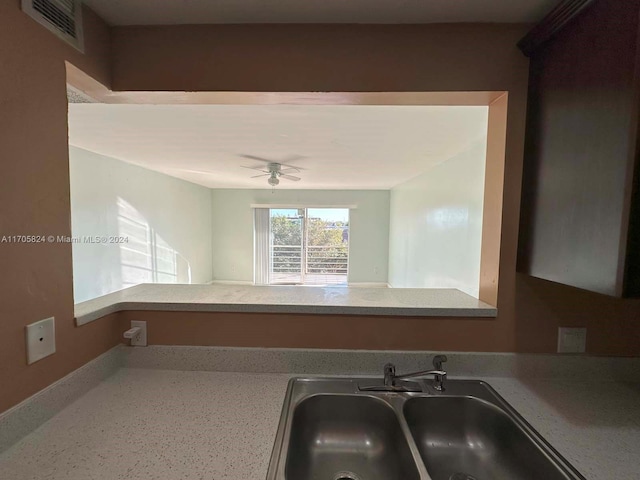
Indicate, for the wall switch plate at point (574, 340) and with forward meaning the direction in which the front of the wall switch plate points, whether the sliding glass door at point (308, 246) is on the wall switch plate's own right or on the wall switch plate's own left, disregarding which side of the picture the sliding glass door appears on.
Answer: on the wall switch plate's own right

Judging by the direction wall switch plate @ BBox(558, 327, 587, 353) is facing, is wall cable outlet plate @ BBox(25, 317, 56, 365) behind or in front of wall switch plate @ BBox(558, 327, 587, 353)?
in front

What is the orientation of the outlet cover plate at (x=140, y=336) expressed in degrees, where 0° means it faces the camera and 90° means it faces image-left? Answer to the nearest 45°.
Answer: approximately 0°

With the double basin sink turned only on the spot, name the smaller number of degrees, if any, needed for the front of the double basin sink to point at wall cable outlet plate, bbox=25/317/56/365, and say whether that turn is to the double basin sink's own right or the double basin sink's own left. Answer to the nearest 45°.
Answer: approximately 45° to the double basin sink's own right

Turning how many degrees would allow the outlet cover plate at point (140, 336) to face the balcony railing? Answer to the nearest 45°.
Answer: approximately 135° to its left

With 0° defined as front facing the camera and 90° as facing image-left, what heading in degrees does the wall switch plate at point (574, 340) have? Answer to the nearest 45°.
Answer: approximately 0°

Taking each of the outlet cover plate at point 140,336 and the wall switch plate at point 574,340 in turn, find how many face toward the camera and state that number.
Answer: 2

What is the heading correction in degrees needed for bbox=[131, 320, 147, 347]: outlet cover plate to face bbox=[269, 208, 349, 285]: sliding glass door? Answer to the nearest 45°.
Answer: approximately 135° to its left

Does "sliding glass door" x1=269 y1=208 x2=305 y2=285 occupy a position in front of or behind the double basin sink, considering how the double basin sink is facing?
behind

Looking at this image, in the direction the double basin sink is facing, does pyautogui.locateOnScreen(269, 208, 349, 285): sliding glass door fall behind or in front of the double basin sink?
behind
